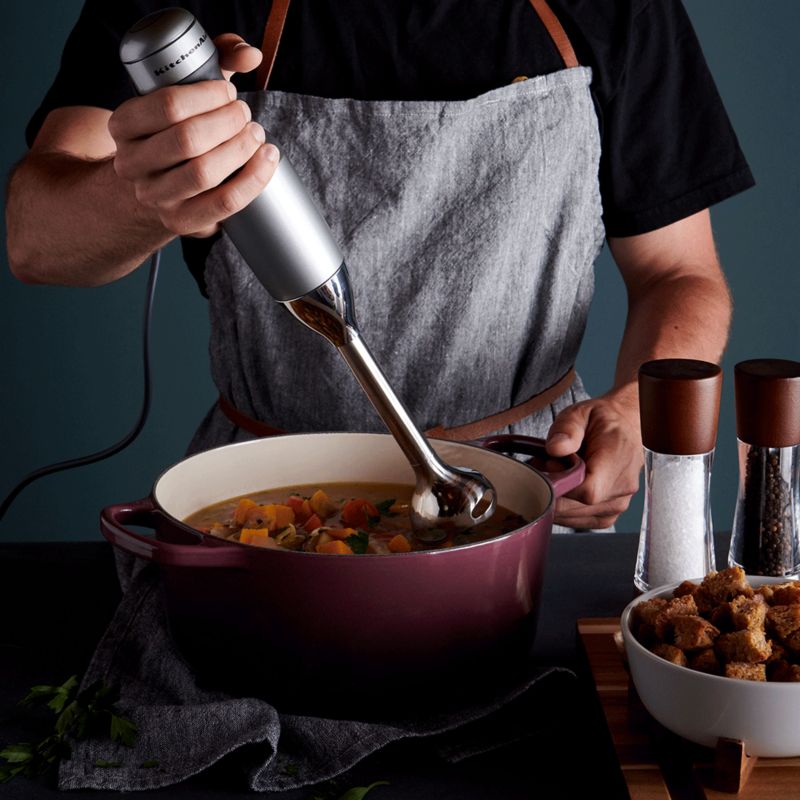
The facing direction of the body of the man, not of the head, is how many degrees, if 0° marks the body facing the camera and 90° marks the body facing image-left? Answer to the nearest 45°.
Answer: approximately 0°

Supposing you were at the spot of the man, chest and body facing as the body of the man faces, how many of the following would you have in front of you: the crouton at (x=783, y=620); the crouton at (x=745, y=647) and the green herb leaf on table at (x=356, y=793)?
3

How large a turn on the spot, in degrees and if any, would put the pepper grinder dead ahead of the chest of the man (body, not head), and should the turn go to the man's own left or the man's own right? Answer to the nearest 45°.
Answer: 0° — they already face it

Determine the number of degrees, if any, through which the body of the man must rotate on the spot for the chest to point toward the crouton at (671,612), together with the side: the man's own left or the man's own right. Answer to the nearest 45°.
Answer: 0° — they already face it

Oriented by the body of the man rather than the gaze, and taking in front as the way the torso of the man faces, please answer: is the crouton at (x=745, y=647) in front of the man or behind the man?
in front

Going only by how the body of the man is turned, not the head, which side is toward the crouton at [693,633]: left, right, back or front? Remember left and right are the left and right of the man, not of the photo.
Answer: front

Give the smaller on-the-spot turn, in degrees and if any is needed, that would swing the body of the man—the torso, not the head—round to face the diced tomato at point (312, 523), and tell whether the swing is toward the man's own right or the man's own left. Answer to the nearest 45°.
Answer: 0° — they already face it

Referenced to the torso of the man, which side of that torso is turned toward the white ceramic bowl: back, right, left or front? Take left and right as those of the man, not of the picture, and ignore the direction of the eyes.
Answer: front
